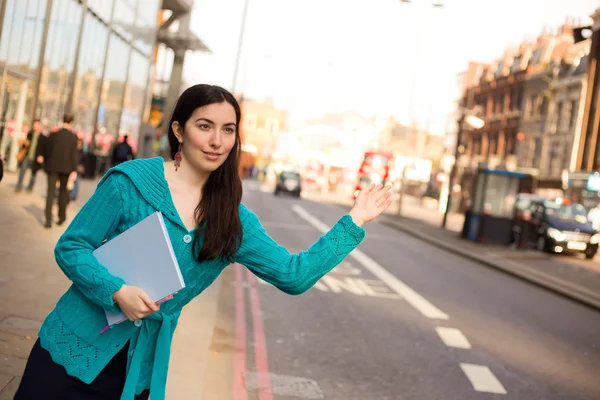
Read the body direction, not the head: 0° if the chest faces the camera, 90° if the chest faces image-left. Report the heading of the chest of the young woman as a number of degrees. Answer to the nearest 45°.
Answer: approximately 315°

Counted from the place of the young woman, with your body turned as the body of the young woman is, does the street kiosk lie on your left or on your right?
on your left

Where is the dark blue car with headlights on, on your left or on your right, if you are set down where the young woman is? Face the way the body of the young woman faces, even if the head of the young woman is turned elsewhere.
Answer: on your left
